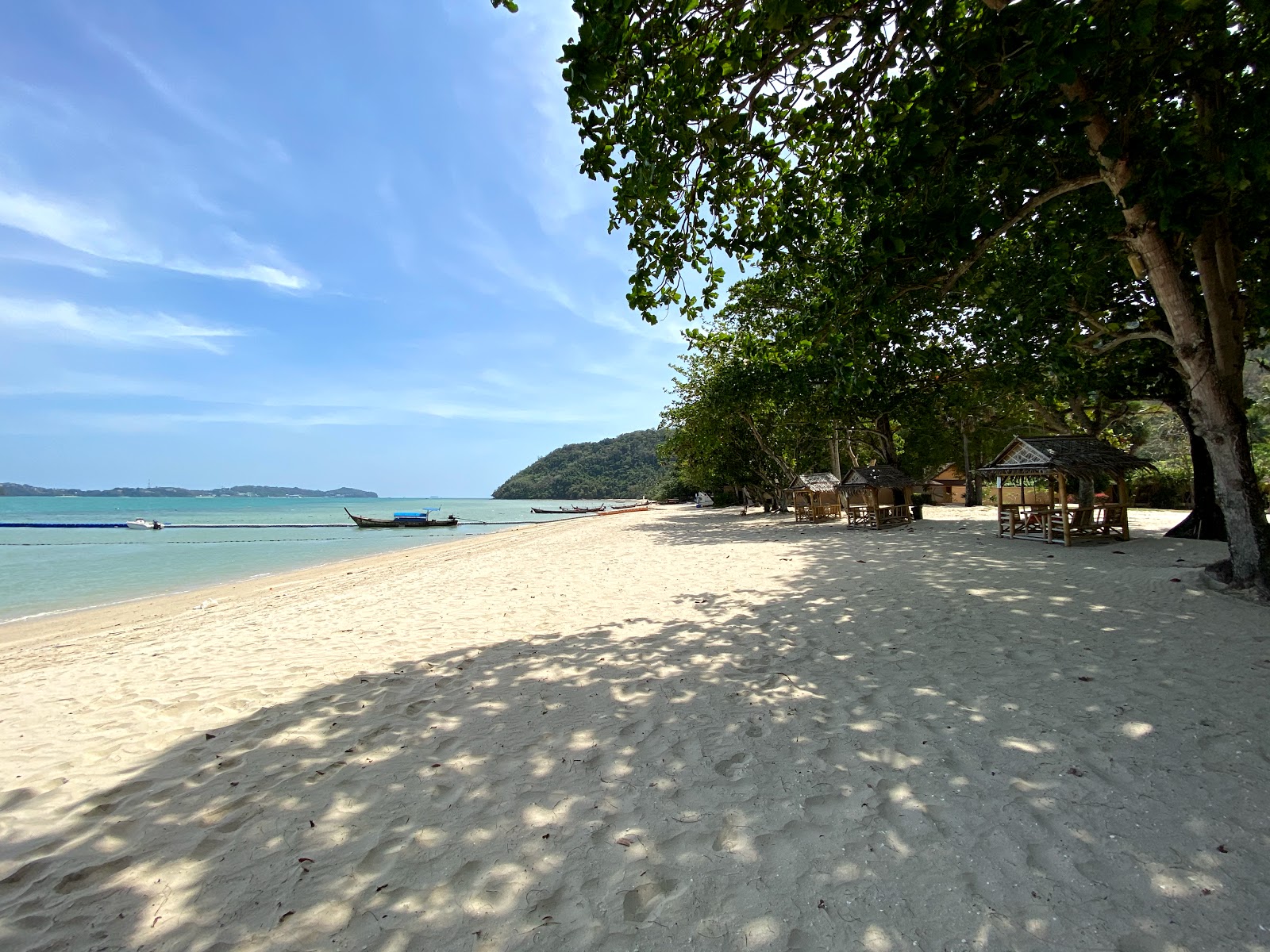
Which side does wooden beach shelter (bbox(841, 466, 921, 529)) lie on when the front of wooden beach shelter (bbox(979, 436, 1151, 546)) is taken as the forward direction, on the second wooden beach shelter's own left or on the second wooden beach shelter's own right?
on the second wooden beach shelter's own right

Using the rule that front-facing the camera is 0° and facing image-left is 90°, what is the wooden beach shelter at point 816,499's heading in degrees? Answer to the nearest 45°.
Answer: approximately 45°

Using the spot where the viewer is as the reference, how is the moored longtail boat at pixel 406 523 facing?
facing to the left of the viewer

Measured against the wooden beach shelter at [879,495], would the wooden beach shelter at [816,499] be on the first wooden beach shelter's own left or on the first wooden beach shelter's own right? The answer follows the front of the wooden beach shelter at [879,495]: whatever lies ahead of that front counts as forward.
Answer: on the first wooden beach shelter's own right

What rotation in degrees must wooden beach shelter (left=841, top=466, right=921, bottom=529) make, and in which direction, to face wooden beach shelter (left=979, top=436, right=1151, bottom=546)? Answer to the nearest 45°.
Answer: approximately 90° to its left

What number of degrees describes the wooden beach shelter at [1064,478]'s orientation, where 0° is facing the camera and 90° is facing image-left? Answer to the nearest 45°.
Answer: approximately 45°

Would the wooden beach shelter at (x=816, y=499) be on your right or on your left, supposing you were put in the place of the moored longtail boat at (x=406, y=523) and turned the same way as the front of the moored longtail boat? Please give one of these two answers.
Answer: on your left

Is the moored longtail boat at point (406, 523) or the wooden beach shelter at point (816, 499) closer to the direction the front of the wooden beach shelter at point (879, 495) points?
the moored longtail boat
